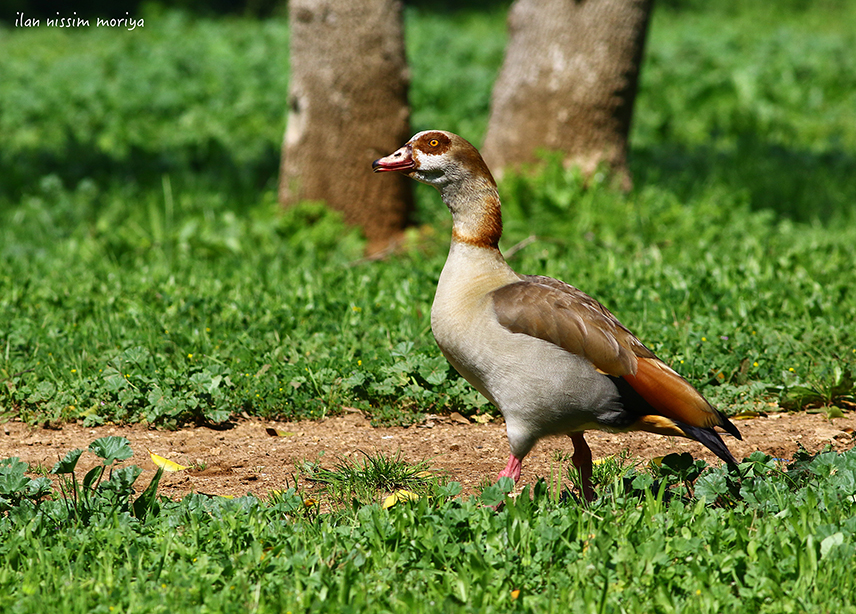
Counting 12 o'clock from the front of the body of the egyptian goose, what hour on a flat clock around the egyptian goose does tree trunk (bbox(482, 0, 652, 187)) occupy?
The tree trunk is roughly at 3 o'clock from the egyptian goose.

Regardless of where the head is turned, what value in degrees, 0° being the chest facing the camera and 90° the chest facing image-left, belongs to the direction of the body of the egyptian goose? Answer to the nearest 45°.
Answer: approximately 90°

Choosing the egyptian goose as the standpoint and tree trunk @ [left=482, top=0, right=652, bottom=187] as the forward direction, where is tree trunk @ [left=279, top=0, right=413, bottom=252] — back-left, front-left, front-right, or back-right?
front-left

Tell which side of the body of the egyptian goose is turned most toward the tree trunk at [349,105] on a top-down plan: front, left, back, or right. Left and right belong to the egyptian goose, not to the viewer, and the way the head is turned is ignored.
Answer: right

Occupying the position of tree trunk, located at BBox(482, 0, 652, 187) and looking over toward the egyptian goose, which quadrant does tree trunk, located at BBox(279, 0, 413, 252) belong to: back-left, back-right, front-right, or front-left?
front-right
